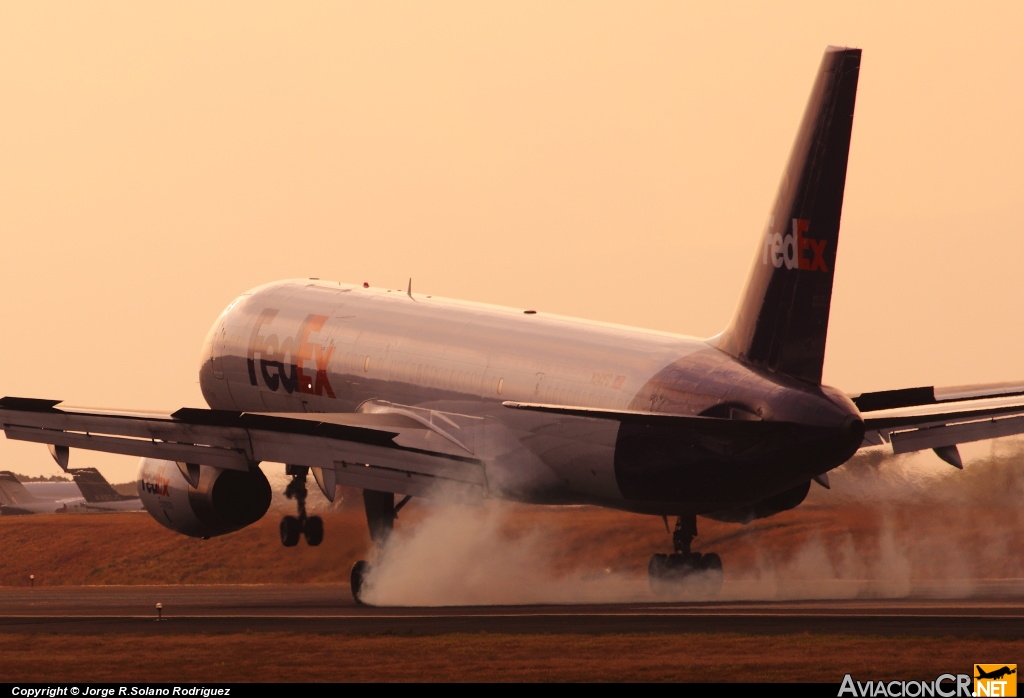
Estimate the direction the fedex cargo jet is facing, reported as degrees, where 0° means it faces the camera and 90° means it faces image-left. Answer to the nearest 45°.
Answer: approximately 135°
